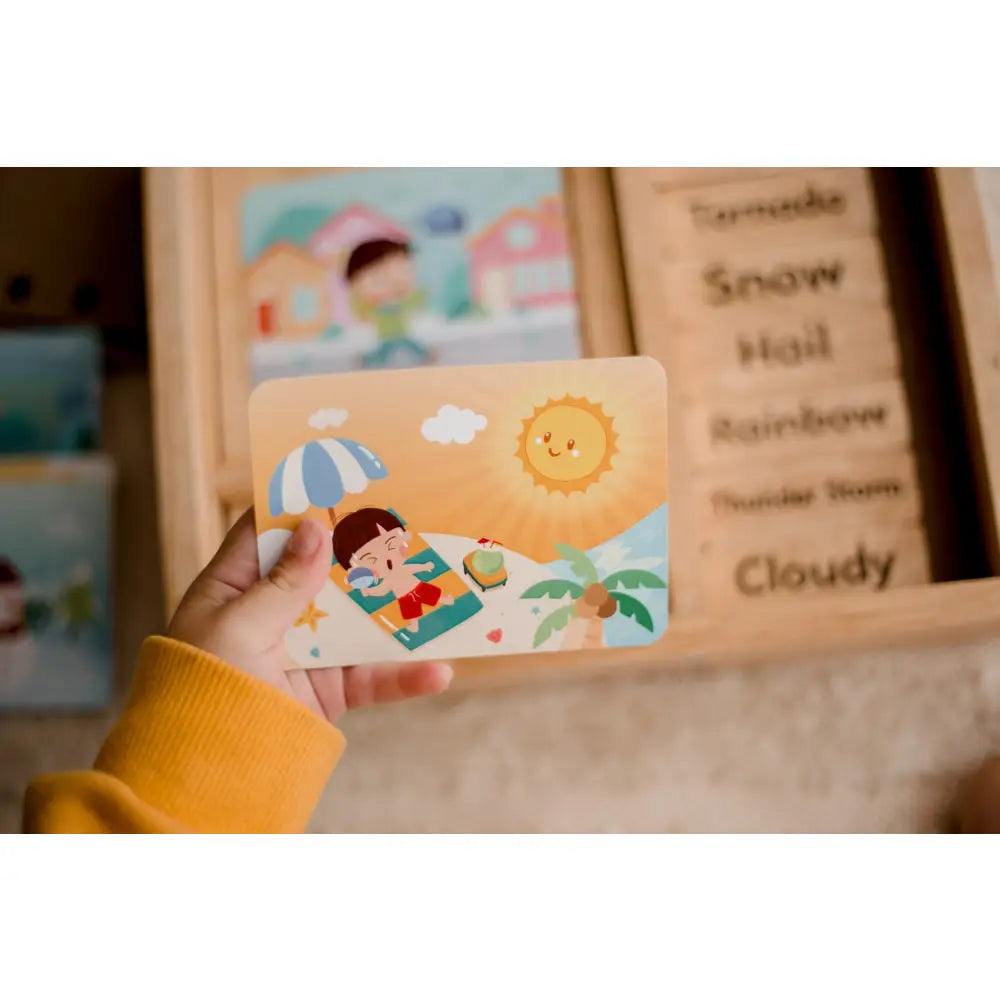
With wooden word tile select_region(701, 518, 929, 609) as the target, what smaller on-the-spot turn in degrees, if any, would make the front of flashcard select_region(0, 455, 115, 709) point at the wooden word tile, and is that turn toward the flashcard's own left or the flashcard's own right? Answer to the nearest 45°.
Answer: approximately 45° to the flashcard's own left

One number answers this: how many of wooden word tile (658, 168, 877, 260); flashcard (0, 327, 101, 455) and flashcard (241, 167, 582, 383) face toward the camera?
3

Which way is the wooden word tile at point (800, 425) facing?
toward the camera

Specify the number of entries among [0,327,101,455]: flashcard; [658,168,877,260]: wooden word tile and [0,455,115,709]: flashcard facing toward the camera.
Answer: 3

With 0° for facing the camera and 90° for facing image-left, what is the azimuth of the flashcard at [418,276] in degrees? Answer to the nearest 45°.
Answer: approximately 0°

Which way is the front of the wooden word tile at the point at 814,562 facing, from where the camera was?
facing the viewer

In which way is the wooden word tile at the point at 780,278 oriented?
toward the camera

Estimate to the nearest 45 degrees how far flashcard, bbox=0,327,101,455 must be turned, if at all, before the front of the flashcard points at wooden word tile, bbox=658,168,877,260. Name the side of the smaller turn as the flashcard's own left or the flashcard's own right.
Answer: approximately 45° to the flashcard's own left

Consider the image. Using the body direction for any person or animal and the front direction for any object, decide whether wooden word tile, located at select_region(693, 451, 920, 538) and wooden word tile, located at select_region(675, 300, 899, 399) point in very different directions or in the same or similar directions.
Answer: same or similar directions

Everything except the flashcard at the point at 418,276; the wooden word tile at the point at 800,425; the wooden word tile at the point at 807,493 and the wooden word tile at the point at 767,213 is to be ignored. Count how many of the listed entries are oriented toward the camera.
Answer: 4

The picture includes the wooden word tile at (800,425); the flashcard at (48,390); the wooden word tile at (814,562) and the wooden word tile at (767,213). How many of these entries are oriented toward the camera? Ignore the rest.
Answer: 4
